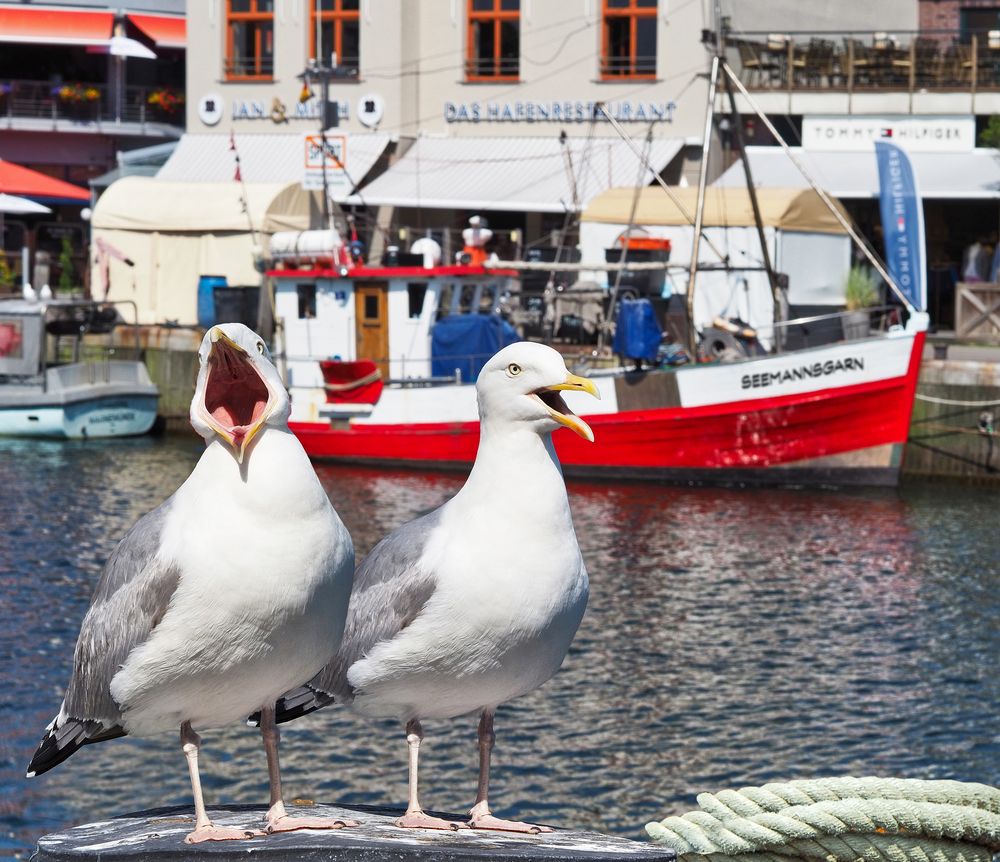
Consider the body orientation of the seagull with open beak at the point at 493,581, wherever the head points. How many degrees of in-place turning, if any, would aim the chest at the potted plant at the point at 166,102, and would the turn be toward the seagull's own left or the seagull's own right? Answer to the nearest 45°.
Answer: approximately 135° to the seagull's own left

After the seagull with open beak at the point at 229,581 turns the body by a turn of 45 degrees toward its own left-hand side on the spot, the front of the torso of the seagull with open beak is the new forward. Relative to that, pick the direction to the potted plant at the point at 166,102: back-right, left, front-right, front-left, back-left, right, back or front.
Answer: left

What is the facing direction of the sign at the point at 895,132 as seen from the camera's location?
facing the viewer

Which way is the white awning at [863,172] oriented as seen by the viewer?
toward the camera

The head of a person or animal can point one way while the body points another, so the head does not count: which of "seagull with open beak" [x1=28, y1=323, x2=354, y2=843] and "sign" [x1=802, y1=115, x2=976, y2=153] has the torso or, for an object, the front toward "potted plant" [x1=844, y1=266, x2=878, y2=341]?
the sign

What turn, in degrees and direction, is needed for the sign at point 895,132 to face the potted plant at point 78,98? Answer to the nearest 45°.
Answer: approximately 90° to its right

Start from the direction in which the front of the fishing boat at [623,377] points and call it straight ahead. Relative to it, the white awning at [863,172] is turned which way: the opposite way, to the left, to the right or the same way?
to the right

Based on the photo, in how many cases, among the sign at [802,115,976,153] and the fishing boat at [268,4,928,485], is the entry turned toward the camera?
1

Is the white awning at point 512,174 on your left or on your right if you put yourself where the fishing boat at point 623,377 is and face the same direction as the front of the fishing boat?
on your left

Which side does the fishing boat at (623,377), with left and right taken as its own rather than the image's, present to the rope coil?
right

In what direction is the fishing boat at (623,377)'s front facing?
to the viewer's right

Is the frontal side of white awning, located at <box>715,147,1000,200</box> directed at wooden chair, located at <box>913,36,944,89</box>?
no

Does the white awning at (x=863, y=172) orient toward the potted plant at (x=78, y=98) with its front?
no

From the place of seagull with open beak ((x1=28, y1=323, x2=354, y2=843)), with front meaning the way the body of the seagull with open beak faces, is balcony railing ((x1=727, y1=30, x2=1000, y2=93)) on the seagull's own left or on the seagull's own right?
on the seagull's own left

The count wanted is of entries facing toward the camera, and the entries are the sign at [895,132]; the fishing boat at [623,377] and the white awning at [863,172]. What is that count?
2

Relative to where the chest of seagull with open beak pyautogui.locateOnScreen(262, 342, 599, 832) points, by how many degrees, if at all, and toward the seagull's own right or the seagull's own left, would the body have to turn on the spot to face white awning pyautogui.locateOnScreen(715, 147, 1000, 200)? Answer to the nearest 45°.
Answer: approximately 135° to the seagull's own left

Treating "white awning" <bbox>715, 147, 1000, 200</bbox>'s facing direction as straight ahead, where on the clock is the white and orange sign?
The white and orange sign is roughly at 2 o'clock from the white awning.

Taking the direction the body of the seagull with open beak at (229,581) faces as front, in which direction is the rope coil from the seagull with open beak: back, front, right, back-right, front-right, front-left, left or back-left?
front-left

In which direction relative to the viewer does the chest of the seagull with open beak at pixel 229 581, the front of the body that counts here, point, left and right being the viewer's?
facing the viewer and to the right of the viewer

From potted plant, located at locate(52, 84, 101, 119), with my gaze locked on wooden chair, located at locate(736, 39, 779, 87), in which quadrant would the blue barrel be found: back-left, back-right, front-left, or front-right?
front-right
